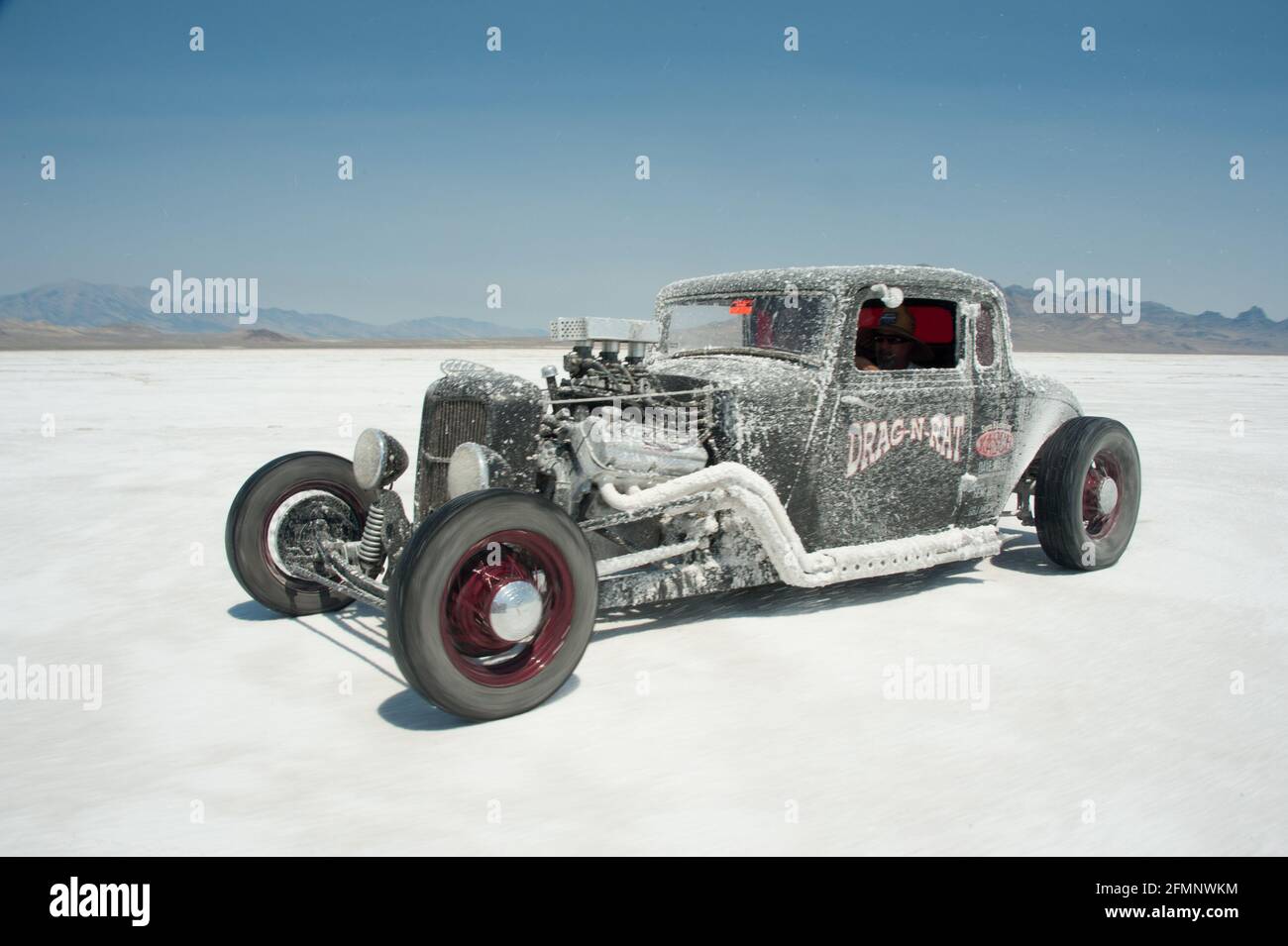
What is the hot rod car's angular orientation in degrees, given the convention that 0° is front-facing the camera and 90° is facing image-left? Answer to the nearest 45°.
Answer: approximately 45°

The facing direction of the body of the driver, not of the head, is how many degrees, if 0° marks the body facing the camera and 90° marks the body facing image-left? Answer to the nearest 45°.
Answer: approximately 45°
